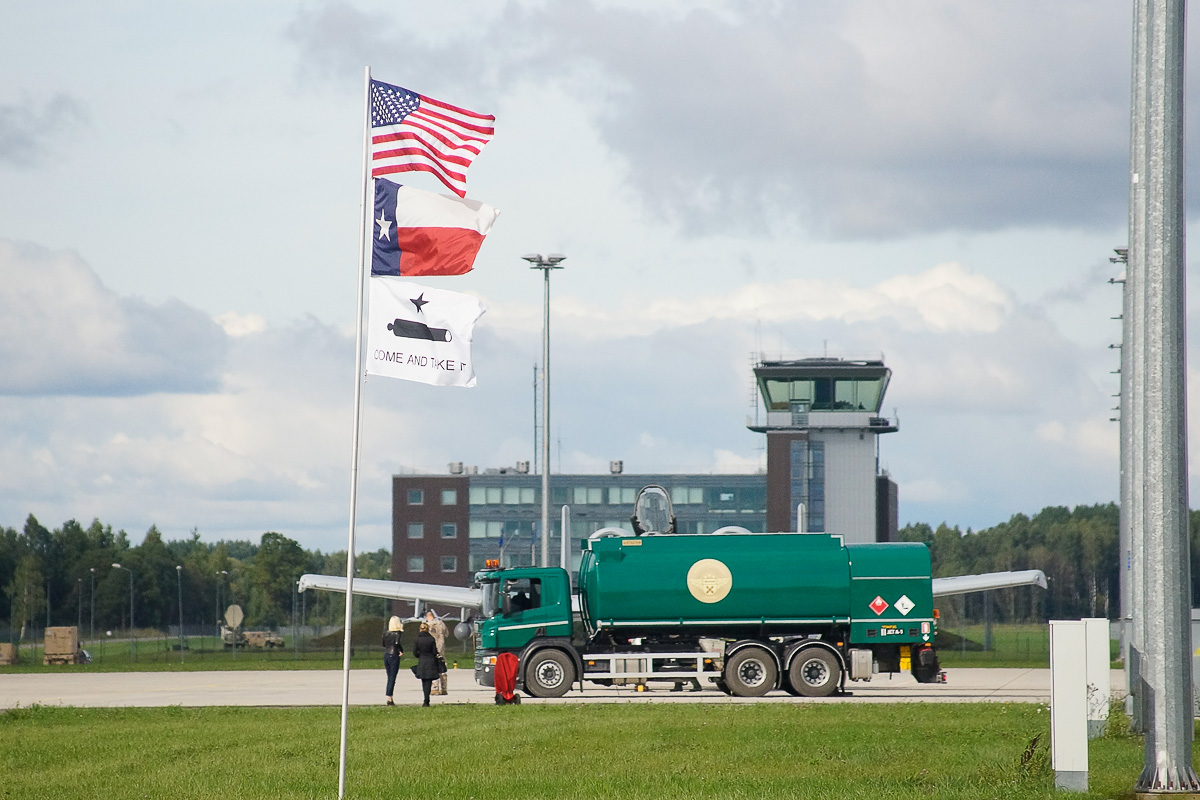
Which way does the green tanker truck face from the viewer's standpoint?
to the viewer's left

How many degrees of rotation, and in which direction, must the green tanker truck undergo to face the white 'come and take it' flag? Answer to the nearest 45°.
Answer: approximately 90° to its left

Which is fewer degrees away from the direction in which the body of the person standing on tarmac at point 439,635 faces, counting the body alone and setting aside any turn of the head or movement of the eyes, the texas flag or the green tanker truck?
the texas flag

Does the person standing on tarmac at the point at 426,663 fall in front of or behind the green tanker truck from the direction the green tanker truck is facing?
in front

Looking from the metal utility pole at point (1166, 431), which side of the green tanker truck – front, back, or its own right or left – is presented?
left
